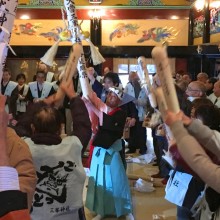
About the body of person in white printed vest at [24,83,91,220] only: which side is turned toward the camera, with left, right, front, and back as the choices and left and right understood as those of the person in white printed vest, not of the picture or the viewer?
back

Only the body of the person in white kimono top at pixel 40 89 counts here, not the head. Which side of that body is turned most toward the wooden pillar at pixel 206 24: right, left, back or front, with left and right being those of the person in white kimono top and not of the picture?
left

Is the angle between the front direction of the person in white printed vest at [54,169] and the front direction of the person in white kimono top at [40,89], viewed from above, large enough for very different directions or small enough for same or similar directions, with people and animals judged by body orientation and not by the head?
very different directions

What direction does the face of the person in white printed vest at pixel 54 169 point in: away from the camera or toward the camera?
away from the camera

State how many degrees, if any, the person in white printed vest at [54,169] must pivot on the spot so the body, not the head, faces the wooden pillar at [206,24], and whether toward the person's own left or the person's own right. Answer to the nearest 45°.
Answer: approximately 45° to the person's own right

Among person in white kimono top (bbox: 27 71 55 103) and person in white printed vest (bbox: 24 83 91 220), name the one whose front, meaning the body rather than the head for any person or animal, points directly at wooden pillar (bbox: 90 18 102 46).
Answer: person in white printed vest (bbox: 24 83 91 220)

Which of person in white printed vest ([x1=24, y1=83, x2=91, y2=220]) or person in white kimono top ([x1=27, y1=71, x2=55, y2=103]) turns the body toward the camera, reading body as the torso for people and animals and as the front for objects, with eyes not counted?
person in white kimono top ([x1=27, y1=71, x2=55, y2=103])

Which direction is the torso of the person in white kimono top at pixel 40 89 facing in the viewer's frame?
toward the camera

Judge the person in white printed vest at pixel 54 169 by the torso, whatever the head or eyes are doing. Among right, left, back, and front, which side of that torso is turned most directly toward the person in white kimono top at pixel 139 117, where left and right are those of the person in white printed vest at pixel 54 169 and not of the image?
front

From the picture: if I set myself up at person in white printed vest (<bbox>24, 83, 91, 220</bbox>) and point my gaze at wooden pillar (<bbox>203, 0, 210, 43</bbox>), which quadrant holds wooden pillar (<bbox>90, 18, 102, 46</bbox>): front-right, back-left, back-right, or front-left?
front-left

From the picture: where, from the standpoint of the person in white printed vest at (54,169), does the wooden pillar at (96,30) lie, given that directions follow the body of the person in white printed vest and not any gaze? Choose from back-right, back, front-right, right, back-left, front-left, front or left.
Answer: front

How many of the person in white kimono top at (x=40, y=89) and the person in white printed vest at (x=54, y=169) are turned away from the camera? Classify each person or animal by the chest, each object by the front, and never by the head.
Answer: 1

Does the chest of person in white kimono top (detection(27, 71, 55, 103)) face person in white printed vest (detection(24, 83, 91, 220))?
yes

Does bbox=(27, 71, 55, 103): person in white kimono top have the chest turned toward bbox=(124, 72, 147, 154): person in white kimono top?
no
